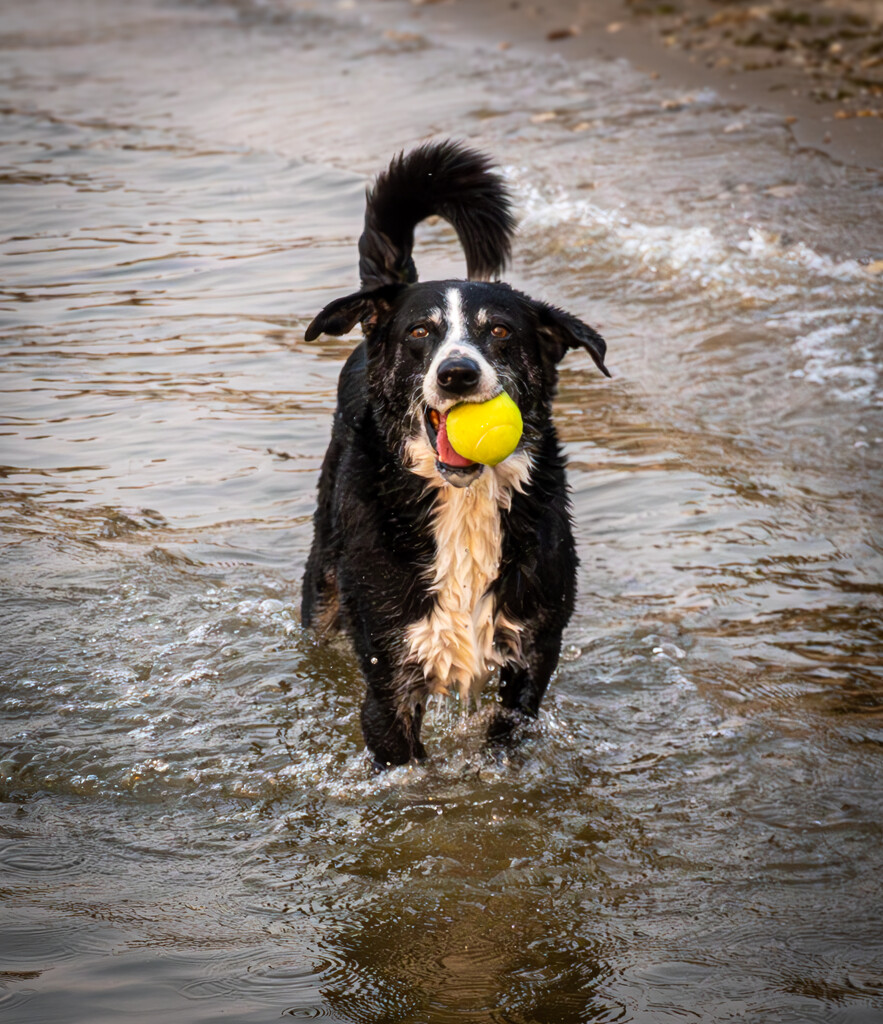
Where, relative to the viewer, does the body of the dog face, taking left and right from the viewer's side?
facing the viewer
